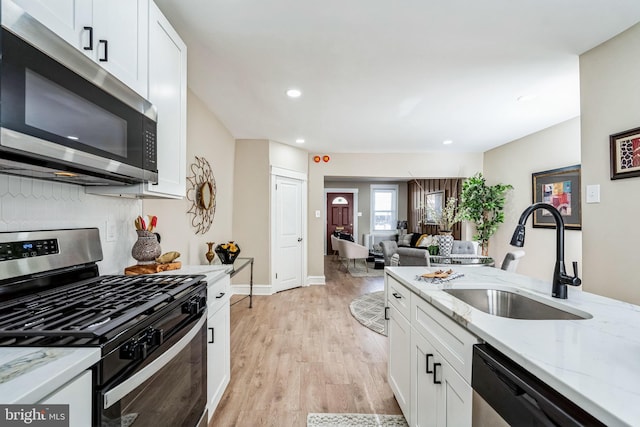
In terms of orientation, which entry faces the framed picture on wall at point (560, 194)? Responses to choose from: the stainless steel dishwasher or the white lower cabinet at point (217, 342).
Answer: the white lower cabinet

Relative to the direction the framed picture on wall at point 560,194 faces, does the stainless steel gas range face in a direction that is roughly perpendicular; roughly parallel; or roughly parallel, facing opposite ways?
roughly parallel, facing opposite ways

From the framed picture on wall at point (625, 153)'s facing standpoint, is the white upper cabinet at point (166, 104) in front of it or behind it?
in front

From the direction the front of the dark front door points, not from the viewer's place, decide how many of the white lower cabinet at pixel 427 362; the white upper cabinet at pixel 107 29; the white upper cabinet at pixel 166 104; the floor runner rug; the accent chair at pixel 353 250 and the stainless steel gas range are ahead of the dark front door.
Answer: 6

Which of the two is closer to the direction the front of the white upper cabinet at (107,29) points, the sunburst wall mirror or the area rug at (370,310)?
the area rug

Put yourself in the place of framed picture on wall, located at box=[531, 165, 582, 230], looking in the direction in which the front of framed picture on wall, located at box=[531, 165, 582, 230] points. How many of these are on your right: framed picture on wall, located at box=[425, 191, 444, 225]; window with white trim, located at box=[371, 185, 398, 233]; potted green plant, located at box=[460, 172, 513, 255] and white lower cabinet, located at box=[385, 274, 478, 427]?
3

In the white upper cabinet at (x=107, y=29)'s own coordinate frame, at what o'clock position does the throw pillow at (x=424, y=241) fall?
The throw pillow is roughly at 10 o'clock from the white upper cabinet.

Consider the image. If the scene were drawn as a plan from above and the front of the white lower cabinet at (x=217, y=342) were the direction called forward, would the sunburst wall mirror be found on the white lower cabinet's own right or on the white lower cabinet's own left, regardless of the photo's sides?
on the white lower cabinet's own left

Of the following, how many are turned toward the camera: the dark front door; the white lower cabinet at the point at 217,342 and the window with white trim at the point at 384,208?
2

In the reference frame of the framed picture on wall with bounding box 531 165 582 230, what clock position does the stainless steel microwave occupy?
The stainless steel microwave is roughly at 11 o'clock from the framed picture on wall.

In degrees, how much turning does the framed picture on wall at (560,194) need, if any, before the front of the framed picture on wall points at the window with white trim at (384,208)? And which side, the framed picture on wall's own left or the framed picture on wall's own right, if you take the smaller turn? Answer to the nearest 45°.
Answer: approximately 90° to the framed picture on wall's own right

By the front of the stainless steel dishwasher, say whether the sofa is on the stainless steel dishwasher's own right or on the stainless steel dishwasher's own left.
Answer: on the stainless steel dishwasher's own right

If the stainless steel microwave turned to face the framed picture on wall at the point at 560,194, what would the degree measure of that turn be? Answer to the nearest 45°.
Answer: approximately 45° to its left

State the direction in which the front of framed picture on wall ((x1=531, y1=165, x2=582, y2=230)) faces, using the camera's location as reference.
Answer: facing the viewer and to the left of the viewer

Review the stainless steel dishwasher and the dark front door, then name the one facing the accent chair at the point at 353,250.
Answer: the dark front door

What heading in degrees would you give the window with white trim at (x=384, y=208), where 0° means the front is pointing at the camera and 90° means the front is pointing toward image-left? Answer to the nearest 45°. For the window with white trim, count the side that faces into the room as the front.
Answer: approximately 0°

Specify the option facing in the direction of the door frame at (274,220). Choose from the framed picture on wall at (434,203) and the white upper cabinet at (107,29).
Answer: the framed picture on wall

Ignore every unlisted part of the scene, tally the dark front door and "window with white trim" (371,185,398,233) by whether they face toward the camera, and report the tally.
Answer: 2

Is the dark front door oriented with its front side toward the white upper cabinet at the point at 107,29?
yes

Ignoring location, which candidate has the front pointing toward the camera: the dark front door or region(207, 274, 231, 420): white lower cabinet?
the dark front door

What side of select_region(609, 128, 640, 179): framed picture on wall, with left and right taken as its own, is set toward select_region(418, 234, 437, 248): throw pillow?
right

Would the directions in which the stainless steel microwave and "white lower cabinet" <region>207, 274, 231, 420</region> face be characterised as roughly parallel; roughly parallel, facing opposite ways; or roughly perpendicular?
roughly parallel
